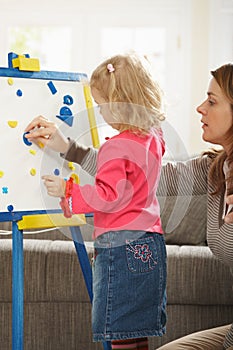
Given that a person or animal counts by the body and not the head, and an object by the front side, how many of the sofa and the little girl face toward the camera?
1

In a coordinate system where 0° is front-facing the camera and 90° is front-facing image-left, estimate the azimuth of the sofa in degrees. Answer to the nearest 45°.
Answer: approximately 0°

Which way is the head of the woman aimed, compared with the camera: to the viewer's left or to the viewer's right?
to the viewer's left

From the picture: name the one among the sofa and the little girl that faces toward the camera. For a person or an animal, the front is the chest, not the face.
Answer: the sofa

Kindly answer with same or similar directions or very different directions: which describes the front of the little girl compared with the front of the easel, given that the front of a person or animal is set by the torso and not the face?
very different directions

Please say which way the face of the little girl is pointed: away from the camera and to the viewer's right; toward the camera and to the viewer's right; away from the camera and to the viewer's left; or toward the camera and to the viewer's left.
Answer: away from the camera and to the viewer's left

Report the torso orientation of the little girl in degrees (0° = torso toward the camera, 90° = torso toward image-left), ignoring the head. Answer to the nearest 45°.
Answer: approximately 135°

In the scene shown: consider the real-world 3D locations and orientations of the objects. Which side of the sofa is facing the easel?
front
